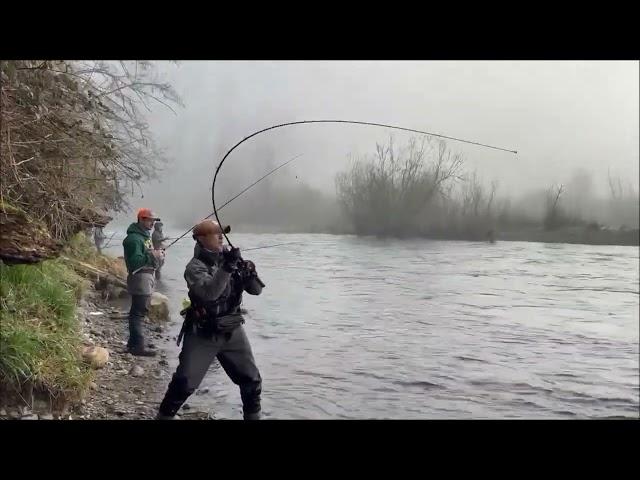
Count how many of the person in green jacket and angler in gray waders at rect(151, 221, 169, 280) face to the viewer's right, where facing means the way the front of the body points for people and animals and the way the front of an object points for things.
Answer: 2

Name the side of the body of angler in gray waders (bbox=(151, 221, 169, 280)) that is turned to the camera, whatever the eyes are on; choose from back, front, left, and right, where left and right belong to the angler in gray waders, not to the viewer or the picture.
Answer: right

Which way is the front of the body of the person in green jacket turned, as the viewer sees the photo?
to the viewer's right

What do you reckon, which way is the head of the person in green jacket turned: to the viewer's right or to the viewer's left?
to the viewer's right
